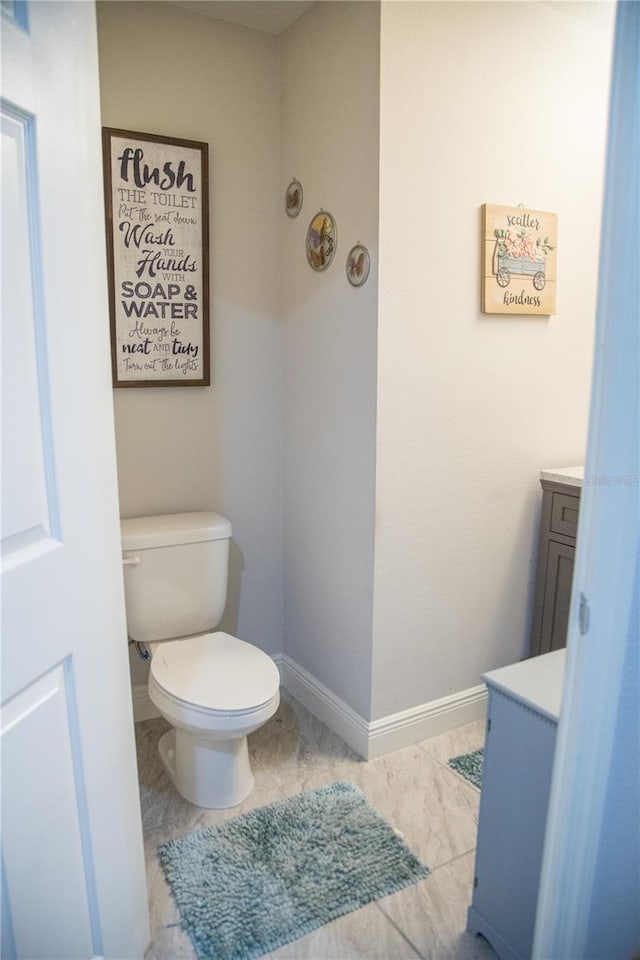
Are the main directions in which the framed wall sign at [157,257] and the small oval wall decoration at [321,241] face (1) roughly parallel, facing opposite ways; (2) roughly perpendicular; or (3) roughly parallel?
roughly perpendicular

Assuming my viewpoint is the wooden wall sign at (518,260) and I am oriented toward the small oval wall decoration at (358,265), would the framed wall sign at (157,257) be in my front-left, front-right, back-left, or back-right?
front-right

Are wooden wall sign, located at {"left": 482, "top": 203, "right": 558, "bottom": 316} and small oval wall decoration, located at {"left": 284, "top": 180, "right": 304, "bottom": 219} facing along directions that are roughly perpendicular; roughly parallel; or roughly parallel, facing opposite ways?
roughly perpendicular

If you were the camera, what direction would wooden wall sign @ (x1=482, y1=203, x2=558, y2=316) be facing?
facing the viewer and to the right of the viewer

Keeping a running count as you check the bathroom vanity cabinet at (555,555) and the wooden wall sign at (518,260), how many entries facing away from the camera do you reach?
0

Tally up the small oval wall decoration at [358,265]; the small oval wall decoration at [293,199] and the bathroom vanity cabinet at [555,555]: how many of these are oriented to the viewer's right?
0

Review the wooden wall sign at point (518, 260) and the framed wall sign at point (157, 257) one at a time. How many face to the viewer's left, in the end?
0

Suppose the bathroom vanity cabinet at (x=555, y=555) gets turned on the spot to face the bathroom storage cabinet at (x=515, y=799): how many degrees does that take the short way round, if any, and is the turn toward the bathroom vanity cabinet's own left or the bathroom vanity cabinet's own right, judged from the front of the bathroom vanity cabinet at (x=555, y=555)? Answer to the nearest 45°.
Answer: approximately 45° to the bathroom vanity cabinet's own left

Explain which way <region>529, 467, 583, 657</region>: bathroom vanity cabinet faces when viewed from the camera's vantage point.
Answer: facing the viewer and to the left of the viewer

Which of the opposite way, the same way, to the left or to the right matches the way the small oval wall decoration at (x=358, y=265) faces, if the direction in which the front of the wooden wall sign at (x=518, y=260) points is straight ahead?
to the right
